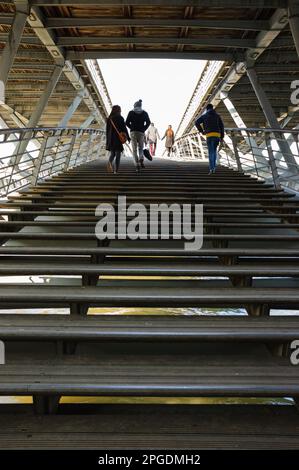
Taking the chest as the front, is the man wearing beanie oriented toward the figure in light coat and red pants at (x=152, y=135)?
yes

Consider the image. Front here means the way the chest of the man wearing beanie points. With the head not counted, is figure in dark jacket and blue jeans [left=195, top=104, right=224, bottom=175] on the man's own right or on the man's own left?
on the man's own right

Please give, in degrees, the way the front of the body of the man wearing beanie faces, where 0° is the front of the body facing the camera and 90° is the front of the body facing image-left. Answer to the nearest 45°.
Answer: approximately 180°
